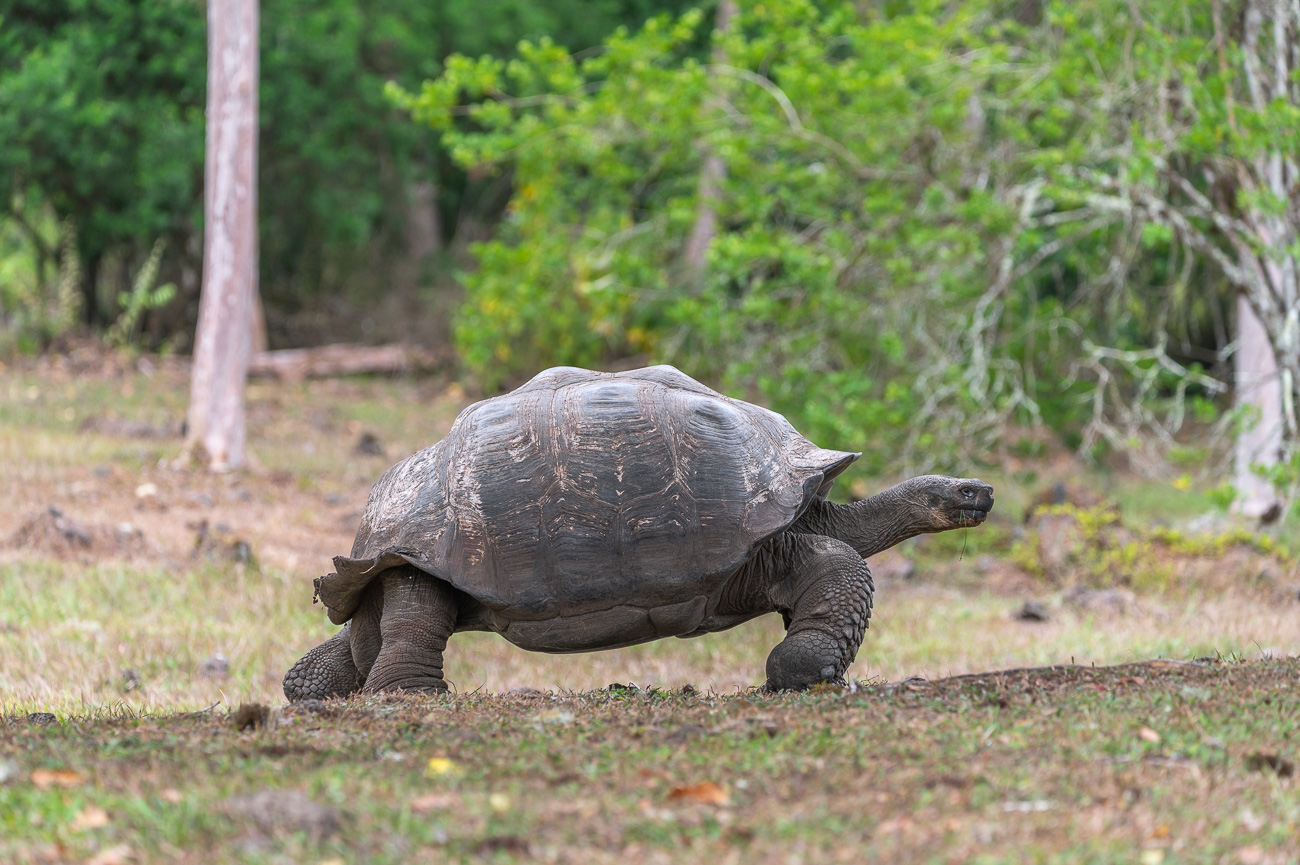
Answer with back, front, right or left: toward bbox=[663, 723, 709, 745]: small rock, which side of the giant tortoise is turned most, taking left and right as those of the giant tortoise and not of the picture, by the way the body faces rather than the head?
right

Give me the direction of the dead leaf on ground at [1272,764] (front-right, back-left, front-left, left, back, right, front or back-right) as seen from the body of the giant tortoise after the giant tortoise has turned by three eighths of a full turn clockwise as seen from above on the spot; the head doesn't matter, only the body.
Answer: left

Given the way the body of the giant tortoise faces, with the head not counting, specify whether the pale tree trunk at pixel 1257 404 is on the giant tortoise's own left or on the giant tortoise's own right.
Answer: on the giant tortoise's own left

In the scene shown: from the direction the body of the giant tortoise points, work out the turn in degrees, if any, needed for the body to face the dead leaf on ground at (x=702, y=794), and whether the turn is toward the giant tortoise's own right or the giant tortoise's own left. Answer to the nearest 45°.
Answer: approximately 90° to the giant tortoise's own right

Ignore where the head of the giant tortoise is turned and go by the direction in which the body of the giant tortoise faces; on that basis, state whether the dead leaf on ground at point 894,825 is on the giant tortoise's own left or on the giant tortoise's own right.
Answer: on the giant tortoise's own right

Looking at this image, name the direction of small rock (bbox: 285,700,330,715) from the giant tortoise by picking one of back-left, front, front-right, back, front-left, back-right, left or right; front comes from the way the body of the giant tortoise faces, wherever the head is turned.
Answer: back-right

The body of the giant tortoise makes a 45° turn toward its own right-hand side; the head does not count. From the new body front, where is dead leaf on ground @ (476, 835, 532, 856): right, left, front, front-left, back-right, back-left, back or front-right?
front-right

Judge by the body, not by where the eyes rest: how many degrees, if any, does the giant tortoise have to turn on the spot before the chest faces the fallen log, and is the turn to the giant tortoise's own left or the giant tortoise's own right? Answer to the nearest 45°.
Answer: approximately 90° to the giant tortoise's own left

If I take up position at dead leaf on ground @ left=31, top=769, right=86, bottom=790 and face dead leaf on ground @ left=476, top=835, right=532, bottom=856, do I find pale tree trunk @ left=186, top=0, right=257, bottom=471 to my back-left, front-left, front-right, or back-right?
back-left

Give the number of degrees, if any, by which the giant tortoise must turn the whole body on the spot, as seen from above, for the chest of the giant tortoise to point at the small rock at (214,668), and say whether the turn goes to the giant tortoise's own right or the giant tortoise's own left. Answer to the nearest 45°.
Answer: approximately 135° to the giant tortoise's own left

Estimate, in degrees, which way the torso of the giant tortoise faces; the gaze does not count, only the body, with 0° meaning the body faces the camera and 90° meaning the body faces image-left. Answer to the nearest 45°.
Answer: approximately 270°
